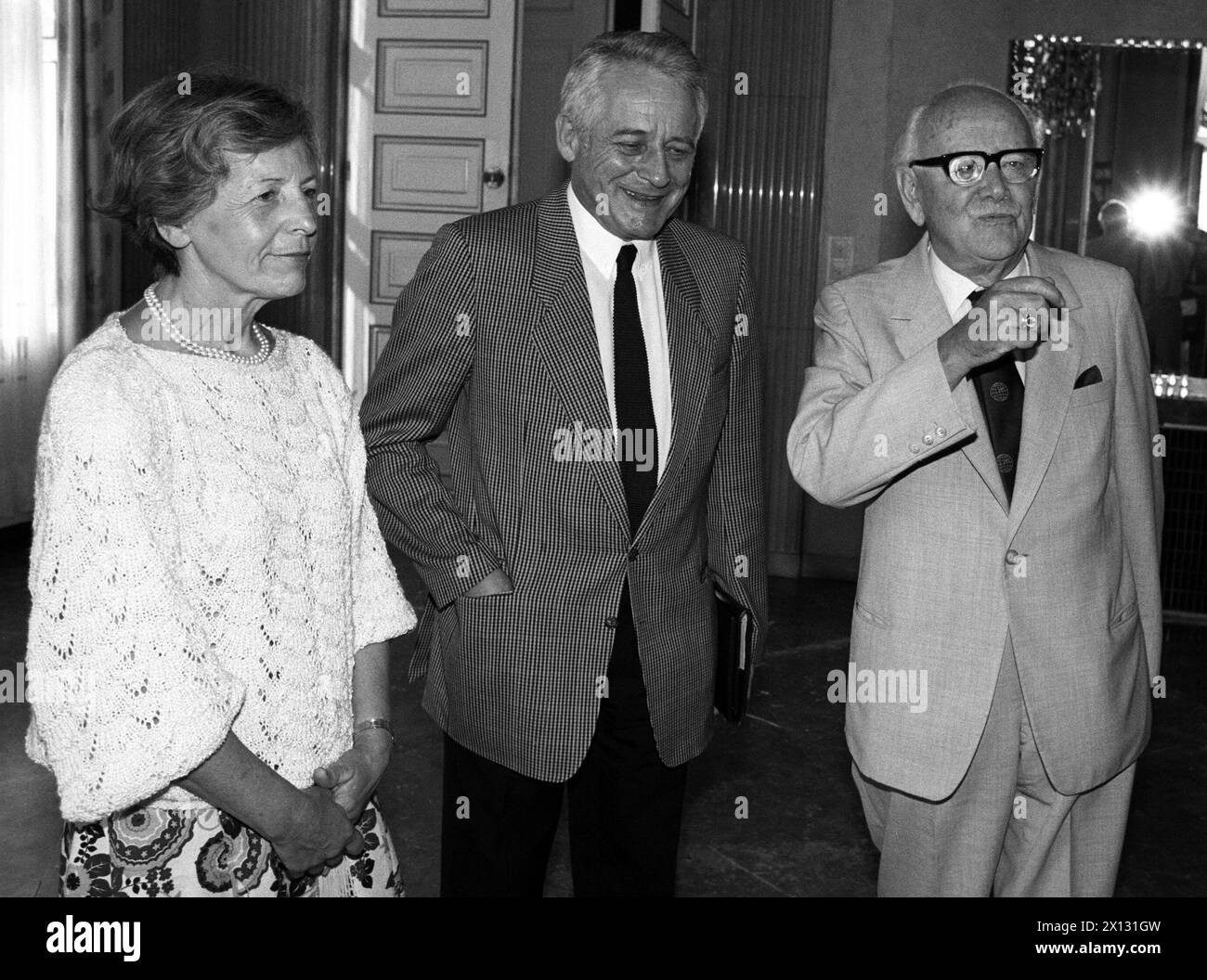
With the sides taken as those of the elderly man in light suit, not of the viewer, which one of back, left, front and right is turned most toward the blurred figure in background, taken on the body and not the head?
back

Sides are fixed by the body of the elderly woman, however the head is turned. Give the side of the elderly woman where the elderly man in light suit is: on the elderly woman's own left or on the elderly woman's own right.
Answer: on the elderly woman's own left

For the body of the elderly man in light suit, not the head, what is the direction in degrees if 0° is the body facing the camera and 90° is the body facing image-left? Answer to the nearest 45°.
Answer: approximately 0°

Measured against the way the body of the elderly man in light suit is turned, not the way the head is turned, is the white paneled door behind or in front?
behind

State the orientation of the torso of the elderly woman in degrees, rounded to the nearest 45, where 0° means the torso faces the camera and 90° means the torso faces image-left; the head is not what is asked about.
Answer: approximately 315°

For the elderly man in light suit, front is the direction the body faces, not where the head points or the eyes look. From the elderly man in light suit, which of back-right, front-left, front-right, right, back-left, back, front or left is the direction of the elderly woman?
front-right

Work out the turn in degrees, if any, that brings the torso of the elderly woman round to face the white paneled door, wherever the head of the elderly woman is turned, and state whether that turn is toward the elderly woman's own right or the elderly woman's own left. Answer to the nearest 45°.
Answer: approximately 135° to the elderly woman's own left

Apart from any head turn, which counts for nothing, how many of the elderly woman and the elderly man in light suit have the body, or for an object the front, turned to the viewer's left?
0

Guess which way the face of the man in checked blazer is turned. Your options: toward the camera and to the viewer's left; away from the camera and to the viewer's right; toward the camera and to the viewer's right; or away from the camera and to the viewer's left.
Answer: toward the camera and to the viewer's right
